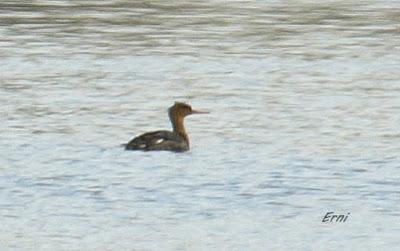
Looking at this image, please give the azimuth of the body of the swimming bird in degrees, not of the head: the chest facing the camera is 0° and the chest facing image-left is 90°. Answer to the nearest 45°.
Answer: approximately 270°
